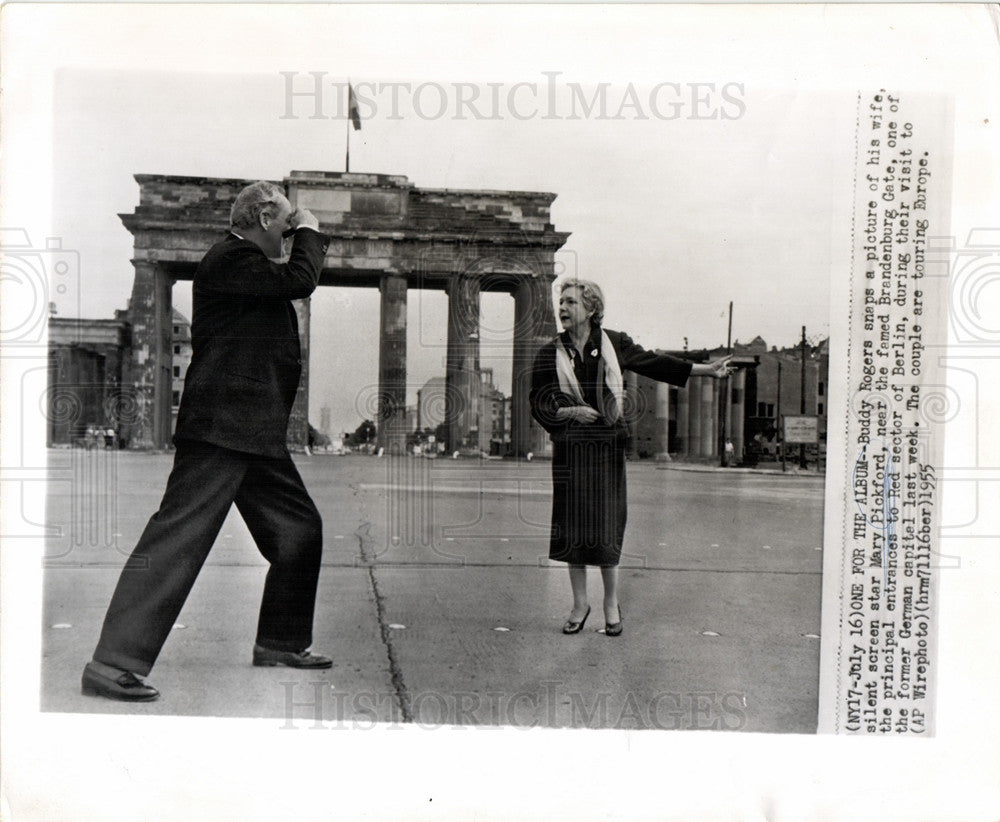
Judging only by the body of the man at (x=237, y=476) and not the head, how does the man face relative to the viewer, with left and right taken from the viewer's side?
facing to the right of the viewer

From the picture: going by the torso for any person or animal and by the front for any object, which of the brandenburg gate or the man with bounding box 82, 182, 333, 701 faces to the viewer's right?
the man

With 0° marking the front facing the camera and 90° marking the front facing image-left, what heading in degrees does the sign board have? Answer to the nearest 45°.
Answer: approximately 0°

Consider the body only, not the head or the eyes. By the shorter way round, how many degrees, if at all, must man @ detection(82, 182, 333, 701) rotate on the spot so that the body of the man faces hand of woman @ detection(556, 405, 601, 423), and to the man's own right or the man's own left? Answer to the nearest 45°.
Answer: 0° — they already face it

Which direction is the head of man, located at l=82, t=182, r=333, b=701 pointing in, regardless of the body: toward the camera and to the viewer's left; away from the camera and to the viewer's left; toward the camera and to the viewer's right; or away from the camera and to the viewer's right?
away from the camera and to the viewer's right

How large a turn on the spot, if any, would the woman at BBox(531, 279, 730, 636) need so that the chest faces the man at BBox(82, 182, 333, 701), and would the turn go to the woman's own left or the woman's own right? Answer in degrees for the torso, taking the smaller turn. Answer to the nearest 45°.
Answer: approximately 90° to the woman's own right

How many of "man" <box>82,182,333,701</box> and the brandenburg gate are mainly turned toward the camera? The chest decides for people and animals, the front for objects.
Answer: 1
